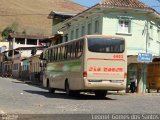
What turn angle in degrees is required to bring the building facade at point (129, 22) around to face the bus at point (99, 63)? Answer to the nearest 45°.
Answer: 0° — it already faces it

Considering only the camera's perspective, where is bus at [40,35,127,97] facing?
facing away from the viewer and to the left of the viewer

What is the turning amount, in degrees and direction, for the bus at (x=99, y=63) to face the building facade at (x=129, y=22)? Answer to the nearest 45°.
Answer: approximately 45° to its right

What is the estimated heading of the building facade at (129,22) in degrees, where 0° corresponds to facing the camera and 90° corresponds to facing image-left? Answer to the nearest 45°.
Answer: approximately 0°
